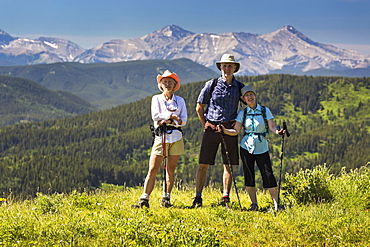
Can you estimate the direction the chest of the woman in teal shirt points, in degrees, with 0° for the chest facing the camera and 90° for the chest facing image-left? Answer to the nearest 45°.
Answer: approximately 0°

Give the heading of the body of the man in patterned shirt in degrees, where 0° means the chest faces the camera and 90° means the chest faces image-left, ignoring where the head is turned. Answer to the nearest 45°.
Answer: approximately 0°

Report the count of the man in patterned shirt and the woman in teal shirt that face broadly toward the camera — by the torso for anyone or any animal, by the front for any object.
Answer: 2

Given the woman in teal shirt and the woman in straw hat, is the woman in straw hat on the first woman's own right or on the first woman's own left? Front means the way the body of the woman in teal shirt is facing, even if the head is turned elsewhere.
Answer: on the first woman's own right

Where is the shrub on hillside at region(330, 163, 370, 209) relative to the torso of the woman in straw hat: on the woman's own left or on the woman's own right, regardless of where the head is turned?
on the woman's own left

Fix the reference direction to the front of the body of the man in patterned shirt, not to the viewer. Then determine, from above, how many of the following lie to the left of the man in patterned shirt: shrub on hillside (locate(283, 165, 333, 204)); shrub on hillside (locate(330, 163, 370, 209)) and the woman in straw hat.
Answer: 2

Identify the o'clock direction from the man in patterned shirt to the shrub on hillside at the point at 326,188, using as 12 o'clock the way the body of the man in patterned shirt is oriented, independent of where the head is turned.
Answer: The shrub on hillside is roughly at 9 o'clock from the man in patterned shirt.
